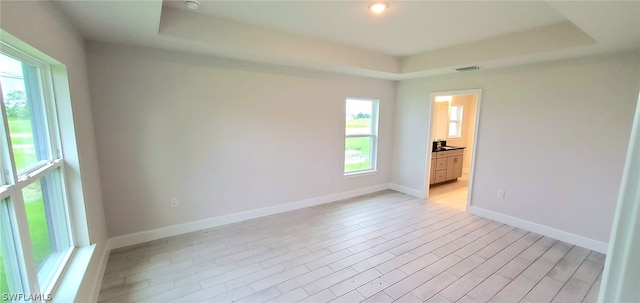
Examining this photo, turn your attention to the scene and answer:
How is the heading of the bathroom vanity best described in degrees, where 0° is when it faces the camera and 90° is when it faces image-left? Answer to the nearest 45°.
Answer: approximately 315°

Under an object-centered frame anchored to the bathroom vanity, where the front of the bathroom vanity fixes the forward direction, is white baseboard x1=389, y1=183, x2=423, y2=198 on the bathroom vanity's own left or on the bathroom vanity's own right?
on the bathroom vanity's own right

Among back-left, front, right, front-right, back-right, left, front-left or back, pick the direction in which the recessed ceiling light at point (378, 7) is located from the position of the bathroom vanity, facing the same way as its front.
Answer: front-right

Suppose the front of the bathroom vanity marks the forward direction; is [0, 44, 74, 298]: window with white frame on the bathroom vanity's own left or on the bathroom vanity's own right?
on the bathroom vanity's own right

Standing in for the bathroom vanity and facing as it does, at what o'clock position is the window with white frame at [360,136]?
The window with white frame is roughly at 3 o'clock from the bathroom vanity.

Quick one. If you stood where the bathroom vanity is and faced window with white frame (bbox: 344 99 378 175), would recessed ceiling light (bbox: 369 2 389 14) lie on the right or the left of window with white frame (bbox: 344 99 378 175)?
left

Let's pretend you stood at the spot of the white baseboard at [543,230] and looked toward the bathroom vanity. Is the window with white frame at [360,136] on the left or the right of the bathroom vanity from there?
left

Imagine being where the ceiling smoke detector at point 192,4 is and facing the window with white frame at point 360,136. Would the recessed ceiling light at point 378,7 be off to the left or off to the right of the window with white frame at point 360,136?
right

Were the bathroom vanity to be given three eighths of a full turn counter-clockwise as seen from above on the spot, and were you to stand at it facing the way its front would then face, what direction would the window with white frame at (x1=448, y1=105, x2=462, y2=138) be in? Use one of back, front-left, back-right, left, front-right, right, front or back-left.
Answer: front

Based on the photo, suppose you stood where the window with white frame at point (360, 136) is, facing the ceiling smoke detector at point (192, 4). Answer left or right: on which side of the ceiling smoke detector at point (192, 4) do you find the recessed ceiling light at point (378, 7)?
left

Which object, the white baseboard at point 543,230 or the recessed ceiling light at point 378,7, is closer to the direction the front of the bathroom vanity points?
the white baseboard
